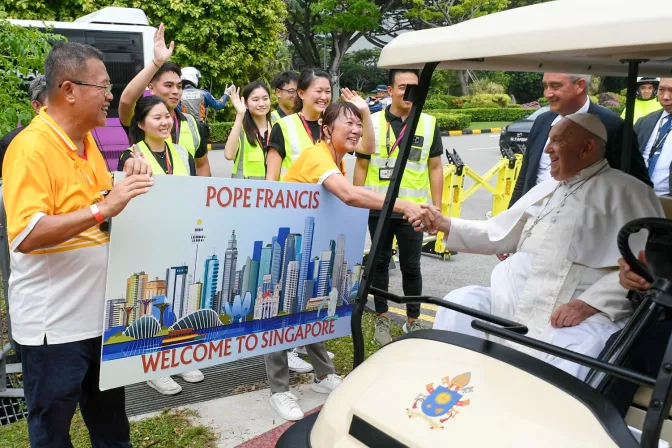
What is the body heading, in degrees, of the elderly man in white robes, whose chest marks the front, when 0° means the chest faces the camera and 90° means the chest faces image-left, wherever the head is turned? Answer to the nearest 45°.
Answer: approximately 45°

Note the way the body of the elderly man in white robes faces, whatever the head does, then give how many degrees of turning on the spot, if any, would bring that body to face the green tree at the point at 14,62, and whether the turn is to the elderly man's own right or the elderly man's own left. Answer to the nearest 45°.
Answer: approximately 45° to the elderly man's own right

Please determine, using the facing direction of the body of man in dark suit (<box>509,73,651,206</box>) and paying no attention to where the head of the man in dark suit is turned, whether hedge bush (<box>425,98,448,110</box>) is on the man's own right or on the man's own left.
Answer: on the man's own right

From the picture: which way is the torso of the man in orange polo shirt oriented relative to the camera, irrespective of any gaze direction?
to the viewer's right

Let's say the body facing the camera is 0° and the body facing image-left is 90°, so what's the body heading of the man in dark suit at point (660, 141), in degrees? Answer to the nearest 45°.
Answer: approximately 45°

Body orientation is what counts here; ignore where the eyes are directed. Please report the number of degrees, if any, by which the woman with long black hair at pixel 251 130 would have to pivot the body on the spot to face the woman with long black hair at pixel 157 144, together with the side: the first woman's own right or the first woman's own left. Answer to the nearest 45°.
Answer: approximately 90° to the first woman's own right

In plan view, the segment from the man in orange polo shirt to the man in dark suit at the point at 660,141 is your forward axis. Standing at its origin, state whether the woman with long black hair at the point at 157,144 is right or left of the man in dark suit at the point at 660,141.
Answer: left

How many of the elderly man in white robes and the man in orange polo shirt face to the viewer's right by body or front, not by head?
1
